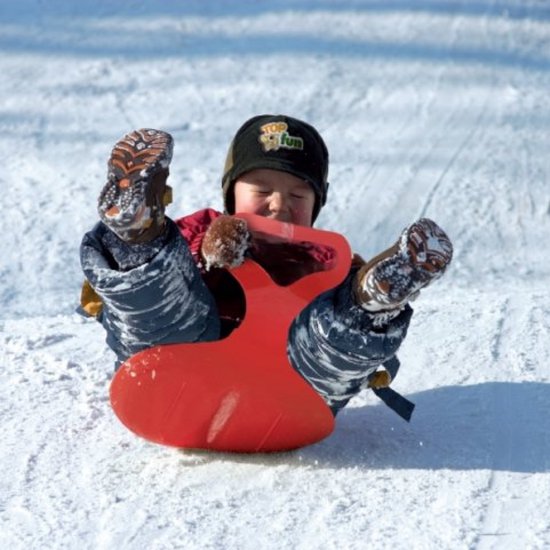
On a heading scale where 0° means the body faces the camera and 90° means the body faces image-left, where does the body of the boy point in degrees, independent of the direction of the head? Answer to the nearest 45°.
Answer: approximately 0°
